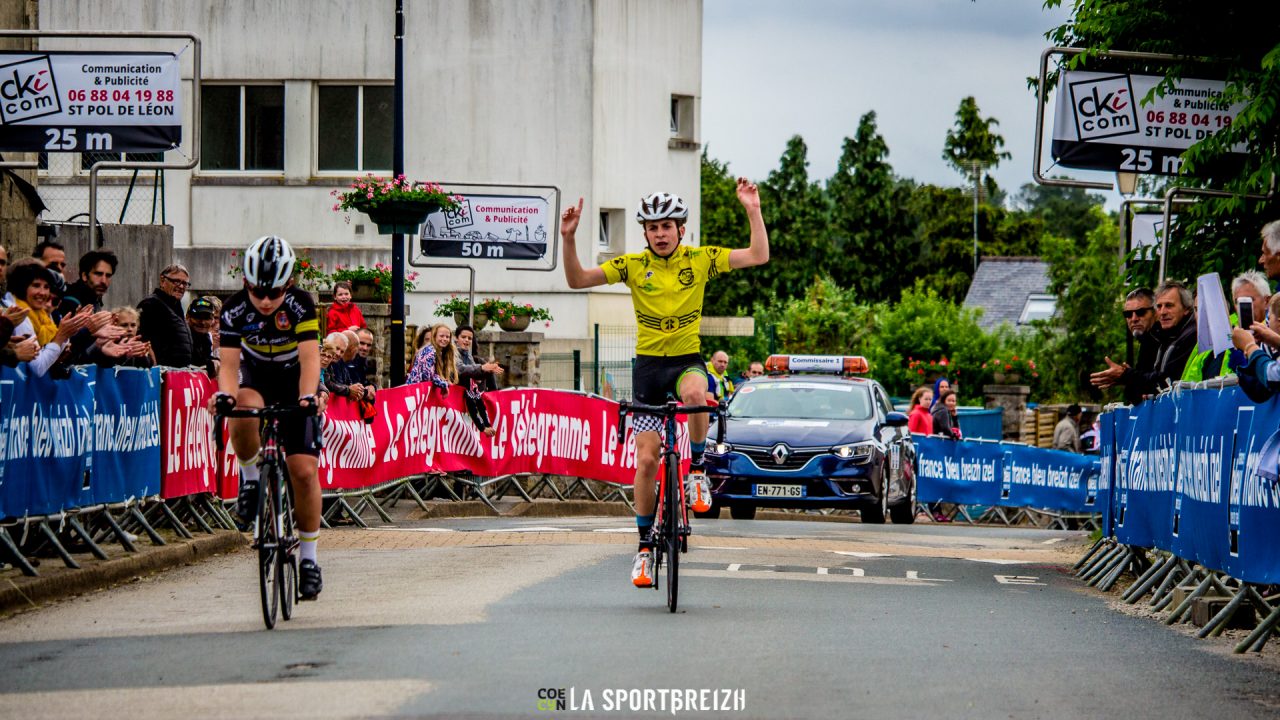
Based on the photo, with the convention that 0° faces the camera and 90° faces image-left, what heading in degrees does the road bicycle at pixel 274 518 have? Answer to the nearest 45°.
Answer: approximately 0°

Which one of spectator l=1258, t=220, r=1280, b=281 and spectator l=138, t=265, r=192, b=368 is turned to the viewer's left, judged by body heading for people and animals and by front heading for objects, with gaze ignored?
spectator l=1258, t=220, r=1280, b=281

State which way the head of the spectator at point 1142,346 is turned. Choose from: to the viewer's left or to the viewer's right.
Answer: to the viewer's left

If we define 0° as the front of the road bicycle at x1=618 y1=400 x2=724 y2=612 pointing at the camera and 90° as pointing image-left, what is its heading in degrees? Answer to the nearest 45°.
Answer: approximately 0°

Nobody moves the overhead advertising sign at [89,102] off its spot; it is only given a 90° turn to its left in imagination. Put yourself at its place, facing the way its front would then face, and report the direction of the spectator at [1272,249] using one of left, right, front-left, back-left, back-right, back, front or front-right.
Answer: front-right

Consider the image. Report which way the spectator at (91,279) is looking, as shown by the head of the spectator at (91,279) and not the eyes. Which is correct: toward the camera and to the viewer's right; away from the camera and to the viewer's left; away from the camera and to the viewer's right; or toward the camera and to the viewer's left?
toward the camera and to the viewer's right

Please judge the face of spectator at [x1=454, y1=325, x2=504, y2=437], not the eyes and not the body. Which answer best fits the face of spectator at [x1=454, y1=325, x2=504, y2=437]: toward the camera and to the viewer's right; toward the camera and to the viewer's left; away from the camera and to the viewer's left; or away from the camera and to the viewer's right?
toward the camera and to the viewer's right

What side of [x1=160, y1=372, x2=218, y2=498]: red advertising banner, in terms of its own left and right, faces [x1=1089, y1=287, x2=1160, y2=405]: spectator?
front

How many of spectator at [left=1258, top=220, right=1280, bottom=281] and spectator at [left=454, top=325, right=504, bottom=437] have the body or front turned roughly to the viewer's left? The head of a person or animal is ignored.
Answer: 1
